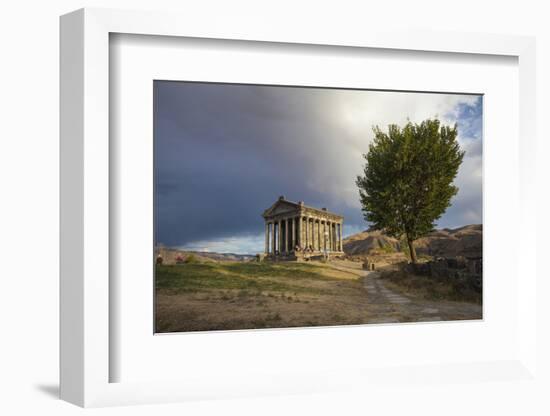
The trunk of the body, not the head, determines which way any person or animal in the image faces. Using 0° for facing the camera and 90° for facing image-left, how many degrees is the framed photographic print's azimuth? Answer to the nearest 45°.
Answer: approximately 315°
